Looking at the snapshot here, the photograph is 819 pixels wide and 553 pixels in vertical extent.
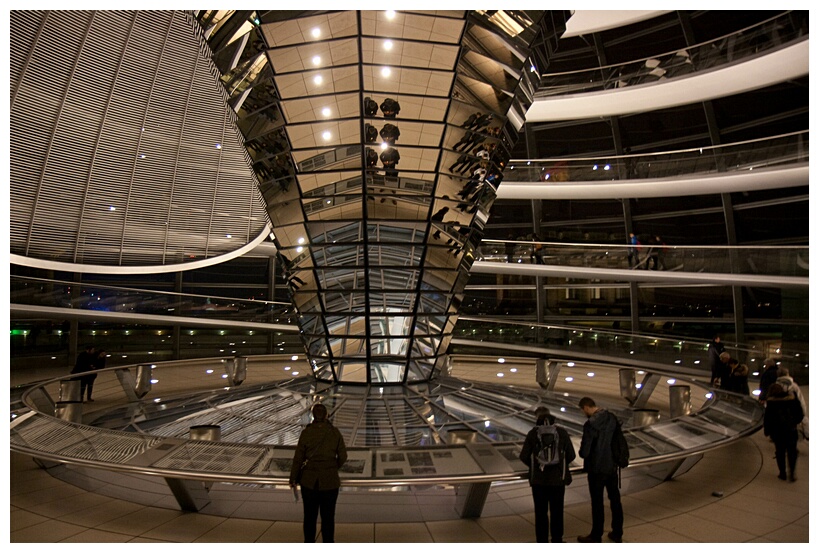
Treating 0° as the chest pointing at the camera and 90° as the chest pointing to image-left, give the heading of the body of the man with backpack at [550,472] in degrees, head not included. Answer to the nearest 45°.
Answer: approximately 180°

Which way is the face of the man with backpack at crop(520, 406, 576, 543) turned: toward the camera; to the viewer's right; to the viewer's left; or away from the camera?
away from the camera

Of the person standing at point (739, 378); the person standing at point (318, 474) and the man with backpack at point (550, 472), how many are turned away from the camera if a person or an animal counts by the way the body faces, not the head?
2

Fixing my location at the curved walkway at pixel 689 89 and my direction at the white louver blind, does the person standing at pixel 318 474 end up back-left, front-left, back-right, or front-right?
front-left

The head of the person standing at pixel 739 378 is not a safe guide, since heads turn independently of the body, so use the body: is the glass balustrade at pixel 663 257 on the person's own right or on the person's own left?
on the person's own right

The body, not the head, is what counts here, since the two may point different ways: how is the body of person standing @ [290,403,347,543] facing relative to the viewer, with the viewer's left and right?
facing away from the viewer

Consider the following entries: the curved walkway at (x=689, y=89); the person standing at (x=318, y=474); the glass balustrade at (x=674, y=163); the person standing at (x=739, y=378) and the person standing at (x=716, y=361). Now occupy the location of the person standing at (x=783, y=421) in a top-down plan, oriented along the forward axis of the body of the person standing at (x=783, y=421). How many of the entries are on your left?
1

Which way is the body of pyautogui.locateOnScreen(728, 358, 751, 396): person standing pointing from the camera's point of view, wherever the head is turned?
to the viewer's left

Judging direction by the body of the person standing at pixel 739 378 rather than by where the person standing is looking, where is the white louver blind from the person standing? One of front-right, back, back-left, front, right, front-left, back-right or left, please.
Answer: front

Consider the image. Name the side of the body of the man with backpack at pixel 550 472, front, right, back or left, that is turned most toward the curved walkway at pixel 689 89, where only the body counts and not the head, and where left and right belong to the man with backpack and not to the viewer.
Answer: front

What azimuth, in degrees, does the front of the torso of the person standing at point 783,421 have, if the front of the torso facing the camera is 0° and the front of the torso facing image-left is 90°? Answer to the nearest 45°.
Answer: approximately 135°

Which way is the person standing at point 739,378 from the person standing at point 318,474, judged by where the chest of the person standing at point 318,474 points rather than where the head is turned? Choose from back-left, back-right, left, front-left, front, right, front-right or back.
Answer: front-right

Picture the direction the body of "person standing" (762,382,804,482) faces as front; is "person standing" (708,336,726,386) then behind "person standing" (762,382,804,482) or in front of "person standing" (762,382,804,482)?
in front
